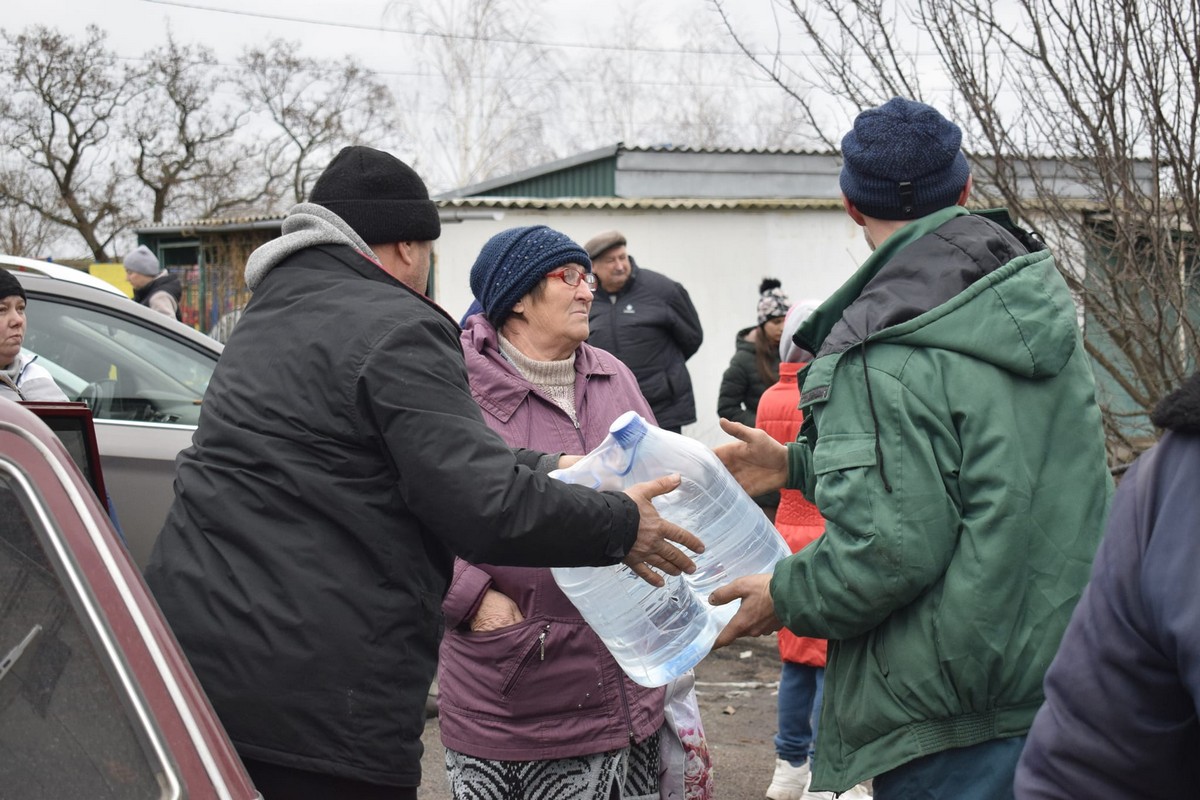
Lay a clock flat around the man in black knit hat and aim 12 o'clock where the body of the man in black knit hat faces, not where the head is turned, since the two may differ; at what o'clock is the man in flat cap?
The man in flat cap is roughly at 11 o'clock from the man in black knit hat.

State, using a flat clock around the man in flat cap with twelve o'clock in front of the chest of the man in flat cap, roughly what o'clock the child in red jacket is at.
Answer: The child in red jacket is roughly at 10 o'clock from the man in flat cap.

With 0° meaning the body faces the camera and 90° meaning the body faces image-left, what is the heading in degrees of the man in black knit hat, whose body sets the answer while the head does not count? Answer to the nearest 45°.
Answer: approximately 225°

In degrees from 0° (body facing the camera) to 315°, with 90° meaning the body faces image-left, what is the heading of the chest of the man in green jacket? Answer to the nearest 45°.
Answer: approximately 135°

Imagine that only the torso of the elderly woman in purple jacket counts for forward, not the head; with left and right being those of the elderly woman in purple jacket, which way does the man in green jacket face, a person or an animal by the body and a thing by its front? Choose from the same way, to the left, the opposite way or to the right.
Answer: the opposite way

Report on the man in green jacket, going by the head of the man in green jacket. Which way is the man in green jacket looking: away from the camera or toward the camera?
away from the camera

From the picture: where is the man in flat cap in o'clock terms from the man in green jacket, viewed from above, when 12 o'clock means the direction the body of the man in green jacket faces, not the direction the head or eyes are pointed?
The man in flat cap is roughly at 1 o'clock from the man in green jacket.

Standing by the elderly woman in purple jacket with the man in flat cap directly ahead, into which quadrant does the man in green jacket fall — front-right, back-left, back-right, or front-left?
back-right

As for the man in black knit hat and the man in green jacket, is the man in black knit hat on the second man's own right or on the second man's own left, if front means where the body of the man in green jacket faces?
on the second man's own left

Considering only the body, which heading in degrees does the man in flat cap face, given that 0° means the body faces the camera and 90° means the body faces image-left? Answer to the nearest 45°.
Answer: approximately 45°

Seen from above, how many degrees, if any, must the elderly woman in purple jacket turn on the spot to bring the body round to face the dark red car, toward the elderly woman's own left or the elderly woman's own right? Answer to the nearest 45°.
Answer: approximately 90° to the elderly woman's own right

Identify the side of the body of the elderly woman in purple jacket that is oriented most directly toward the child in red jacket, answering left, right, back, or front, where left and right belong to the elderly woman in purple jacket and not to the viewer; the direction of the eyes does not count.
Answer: left
